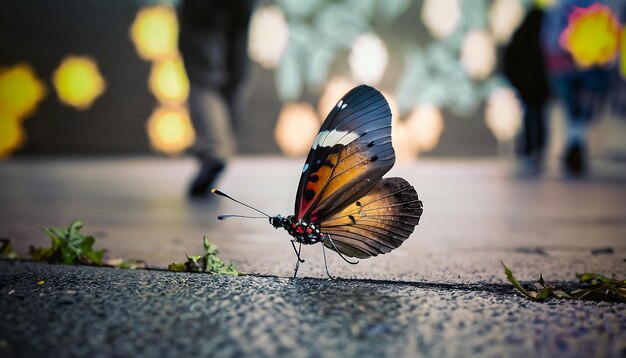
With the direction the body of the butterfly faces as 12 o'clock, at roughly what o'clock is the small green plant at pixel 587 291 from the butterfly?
The small green plant is roughly at 6 o'clock from the butterfly.

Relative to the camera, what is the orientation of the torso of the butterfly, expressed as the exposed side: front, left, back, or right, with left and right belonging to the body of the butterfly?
left

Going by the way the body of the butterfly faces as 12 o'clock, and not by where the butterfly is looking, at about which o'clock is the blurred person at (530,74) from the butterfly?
The blurred person is roughly at 4 o'clock from the butterfly.

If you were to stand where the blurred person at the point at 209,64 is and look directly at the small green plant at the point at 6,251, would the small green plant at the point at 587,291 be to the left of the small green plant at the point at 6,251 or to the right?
left
